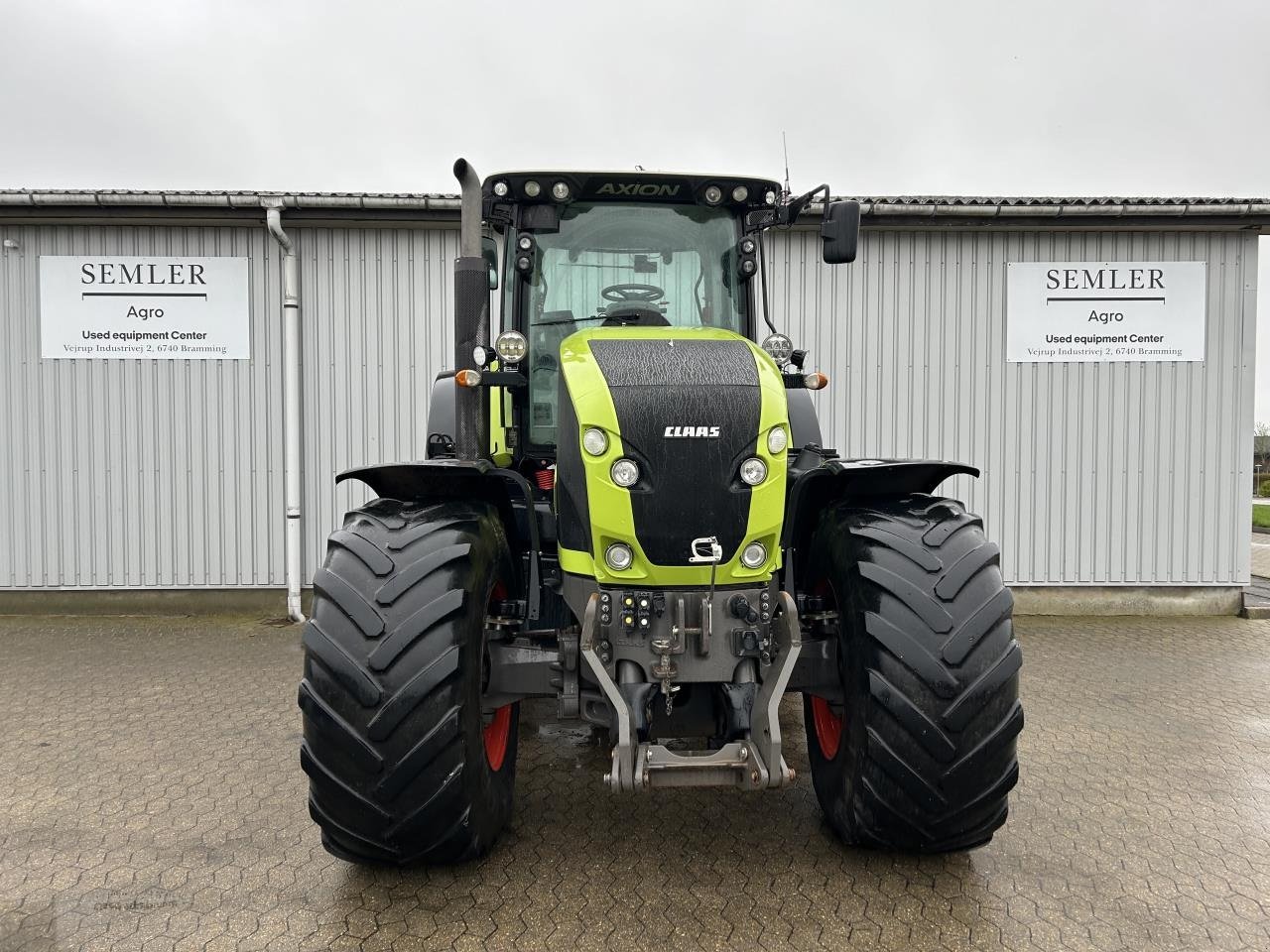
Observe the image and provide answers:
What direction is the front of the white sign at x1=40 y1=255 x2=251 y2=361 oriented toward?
toward the camera

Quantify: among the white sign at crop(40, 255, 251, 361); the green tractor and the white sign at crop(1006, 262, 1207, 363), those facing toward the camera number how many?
3

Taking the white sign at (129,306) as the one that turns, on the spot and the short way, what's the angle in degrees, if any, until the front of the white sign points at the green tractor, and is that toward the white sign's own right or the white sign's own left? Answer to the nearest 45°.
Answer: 0° — it already faces it

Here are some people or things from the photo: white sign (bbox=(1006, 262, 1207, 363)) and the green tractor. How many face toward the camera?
2

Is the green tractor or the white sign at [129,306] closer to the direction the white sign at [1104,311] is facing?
the green tractor

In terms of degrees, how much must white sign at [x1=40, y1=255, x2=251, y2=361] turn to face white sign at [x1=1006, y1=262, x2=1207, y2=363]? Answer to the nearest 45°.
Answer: approximately 45° to its left

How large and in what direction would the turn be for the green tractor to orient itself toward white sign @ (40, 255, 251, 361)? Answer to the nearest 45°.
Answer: approximately 135° to its right

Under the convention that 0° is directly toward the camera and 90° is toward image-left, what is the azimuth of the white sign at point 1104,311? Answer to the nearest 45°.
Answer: approximately 0°

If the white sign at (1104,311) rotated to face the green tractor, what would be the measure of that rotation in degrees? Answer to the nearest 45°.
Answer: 0° — it already faces it

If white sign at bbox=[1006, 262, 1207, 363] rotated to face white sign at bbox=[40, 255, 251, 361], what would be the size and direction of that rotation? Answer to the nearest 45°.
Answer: approximately 45° to its right

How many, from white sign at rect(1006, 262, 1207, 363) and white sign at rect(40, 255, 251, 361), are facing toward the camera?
2
